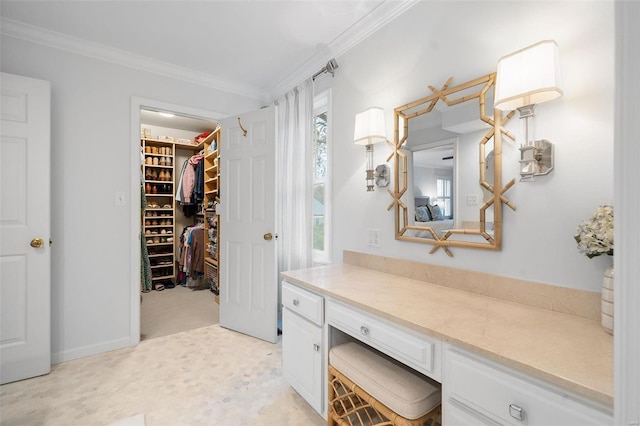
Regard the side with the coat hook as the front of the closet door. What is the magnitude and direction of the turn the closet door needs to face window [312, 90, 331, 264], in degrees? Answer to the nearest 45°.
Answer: approximately 135° to its left

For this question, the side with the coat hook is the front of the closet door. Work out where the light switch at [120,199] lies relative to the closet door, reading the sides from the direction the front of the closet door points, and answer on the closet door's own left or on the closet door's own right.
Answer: on the closet door's own right

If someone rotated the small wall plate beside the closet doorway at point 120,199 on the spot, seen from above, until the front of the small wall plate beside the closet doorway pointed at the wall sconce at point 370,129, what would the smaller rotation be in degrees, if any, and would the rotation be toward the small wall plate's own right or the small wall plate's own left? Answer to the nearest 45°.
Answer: approximately 45° to the small wall plate's own left

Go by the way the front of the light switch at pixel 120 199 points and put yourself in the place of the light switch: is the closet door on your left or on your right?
on your left

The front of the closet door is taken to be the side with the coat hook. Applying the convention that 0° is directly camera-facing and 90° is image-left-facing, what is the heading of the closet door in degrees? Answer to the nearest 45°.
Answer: approximately 45°

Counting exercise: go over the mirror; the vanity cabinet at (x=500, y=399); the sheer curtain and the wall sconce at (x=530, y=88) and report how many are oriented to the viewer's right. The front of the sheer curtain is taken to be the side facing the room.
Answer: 0

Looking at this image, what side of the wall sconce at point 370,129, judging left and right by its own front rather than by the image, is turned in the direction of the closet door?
right

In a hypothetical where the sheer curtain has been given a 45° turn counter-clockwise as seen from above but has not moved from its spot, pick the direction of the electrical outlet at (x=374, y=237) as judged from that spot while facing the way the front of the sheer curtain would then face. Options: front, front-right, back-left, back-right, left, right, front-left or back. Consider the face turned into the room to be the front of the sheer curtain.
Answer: front-left

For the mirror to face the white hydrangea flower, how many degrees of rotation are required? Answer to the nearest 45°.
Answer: approximately 90° to its left

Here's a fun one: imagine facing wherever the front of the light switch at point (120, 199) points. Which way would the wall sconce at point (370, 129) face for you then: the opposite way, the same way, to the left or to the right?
to the right

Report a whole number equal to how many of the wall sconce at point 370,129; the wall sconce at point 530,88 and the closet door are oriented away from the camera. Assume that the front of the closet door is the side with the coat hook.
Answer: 0

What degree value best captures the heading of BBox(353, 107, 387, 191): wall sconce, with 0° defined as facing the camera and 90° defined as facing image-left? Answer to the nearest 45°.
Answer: approximately 45°

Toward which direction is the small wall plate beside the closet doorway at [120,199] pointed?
toward the camera

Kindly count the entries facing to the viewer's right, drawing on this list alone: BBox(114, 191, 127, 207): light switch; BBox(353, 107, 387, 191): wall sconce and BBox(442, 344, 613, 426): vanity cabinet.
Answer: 0

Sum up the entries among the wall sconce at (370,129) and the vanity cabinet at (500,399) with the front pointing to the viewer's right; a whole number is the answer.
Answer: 0

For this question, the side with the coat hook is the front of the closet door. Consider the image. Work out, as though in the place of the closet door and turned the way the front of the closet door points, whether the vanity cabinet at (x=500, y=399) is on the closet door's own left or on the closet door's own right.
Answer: on the closet door's own left

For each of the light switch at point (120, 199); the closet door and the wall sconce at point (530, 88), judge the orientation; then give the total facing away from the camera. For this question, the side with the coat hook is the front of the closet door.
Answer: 0
